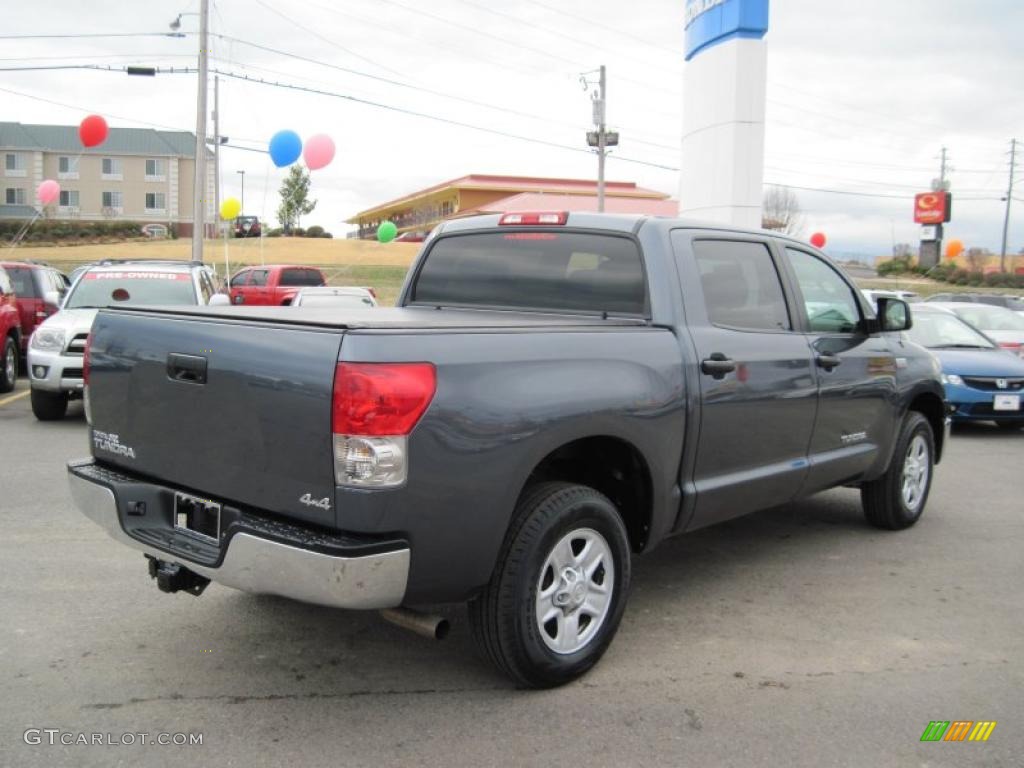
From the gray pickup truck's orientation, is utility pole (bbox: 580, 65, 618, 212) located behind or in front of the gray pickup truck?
in front

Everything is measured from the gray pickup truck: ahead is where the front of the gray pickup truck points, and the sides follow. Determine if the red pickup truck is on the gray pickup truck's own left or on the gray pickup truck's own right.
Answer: on the gray pickup truck's own left

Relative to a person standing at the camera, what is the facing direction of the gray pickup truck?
facing away from the viewer and to the right of the viewer

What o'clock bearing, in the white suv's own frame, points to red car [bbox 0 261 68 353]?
The red car is roughly at 4 o'clock from the white suv.

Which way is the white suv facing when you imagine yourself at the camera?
facing the viewer and to the left of the viewer

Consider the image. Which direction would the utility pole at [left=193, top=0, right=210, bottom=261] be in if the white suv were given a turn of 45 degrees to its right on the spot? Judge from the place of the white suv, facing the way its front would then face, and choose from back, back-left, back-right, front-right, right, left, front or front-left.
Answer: right

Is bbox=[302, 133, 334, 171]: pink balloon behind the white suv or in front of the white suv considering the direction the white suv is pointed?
behind

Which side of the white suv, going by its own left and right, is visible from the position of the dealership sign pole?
back

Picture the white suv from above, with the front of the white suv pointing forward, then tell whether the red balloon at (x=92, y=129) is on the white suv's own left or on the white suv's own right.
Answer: on the white suv's own right

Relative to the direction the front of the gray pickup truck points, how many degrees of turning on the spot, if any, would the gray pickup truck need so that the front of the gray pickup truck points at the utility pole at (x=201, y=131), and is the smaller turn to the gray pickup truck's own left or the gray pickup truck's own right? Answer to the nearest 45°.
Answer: approximately 45° to the gray pickup truck's own left

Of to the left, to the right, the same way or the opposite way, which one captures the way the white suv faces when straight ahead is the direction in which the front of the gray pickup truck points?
the opposite way

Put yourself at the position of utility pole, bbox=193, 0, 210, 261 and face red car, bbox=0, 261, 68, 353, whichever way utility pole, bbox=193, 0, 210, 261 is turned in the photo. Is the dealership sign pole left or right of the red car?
left

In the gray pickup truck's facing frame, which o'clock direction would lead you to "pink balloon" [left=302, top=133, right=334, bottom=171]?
The pink balloon is roughly at 10 o'clock from the gray pickup truck.

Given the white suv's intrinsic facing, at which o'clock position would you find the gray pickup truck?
The gray pickup truck is roughly at 10 o'clock from the white suv.

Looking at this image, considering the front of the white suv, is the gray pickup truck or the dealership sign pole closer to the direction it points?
the gray pickup truck
